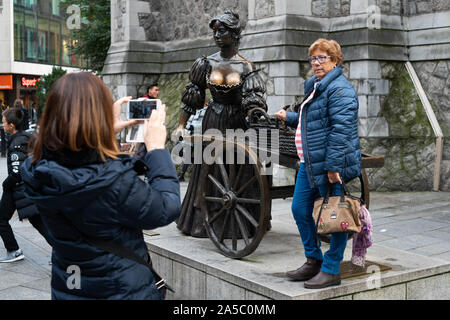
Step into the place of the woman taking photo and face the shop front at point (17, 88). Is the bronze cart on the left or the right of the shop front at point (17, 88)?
right

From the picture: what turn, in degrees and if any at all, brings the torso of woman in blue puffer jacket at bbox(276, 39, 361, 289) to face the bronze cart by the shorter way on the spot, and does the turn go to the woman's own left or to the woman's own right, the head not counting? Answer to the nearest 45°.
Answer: approximately 90° to the woman's own right

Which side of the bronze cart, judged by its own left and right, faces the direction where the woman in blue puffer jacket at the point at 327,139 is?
front

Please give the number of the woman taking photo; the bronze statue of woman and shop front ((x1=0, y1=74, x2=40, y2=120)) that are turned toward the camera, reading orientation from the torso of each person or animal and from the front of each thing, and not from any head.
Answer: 2

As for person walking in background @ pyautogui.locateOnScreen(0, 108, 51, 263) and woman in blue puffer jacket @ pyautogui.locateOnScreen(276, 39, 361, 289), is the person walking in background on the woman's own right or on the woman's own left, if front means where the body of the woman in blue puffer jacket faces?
on the woman's own right

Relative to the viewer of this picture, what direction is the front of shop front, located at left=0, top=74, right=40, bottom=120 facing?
facing the viewer

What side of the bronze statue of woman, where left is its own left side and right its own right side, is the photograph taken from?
front

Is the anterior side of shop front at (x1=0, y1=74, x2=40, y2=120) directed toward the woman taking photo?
yes

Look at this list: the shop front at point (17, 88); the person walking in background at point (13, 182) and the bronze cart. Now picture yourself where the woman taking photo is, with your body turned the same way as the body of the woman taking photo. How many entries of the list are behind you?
0

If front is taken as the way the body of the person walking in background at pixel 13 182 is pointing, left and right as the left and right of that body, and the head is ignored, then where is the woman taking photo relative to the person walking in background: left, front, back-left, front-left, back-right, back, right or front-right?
left

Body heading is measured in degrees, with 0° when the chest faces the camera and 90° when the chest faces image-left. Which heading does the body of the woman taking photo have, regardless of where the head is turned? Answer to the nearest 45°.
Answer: approximately 225°

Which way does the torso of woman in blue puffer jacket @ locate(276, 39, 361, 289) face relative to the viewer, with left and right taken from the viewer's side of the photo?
facing the viewer and to the left of the viewer

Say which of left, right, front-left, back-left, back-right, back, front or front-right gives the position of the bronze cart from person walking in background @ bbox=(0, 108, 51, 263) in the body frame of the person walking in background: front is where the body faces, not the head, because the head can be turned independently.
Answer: back-left

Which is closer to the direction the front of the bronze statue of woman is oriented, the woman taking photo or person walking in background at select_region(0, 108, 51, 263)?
the woman taking photo

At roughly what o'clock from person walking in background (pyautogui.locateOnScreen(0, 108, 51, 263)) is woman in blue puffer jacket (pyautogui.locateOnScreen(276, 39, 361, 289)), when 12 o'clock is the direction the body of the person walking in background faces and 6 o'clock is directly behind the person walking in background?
The woman in blue puffer jacket is roughly at 8 o'clock from the person walking in background.

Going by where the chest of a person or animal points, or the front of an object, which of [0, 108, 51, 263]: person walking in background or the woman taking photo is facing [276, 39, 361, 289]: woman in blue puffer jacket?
the woman taking photo

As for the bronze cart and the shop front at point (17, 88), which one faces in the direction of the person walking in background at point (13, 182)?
the shop front

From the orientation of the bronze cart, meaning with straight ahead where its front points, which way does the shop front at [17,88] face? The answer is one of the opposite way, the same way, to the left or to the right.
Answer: the same way
